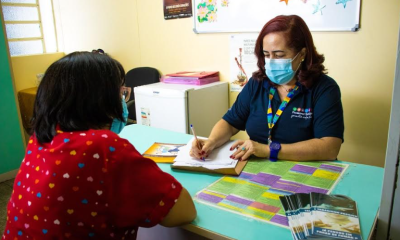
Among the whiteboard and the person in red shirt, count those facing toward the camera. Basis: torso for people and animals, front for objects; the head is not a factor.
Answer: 1

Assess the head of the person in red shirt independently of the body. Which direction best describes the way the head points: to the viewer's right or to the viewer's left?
to the viewer's right

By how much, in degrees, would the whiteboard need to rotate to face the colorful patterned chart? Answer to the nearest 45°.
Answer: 0° — it already faces it

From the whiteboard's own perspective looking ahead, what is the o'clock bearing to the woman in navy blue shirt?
The woman in navy blue shirt is roughly at 12 o'clock from the whiteboard.

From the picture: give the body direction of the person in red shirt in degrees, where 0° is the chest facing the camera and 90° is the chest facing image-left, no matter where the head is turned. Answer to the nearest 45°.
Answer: approximately 225°

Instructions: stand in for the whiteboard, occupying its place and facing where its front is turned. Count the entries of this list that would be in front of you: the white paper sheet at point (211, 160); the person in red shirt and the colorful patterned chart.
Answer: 3

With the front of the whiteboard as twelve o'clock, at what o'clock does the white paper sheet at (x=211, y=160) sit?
The white paper sheet is roughly at 12 o'clock from the whiteboard.

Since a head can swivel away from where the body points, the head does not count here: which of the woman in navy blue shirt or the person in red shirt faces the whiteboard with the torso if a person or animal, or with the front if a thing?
the person in red shirt

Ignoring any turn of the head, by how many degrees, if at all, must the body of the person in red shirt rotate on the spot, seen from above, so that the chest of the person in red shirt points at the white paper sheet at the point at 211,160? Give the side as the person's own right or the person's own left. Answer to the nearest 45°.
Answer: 0° — they already face it

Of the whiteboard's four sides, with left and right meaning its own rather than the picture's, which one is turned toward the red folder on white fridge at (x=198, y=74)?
right

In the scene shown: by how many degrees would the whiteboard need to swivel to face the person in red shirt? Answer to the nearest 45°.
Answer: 0° — it already faces them

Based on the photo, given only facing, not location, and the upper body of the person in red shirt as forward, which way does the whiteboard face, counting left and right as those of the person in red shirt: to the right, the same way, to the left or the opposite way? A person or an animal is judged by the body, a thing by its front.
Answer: the opposite way

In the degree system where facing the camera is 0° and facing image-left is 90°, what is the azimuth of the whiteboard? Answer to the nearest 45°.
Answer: approximately 0°

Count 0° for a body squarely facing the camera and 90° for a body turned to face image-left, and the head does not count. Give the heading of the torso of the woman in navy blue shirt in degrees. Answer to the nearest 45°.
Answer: approximately 45°

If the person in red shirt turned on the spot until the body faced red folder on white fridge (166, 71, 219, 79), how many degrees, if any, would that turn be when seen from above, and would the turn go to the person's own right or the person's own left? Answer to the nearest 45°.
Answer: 0° — they already face it

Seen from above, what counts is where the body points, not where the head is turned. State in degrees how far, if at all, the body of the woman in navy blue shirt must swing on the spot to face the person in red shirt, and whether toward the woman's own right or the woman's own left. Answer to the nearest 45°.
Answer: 0° — they already face them
